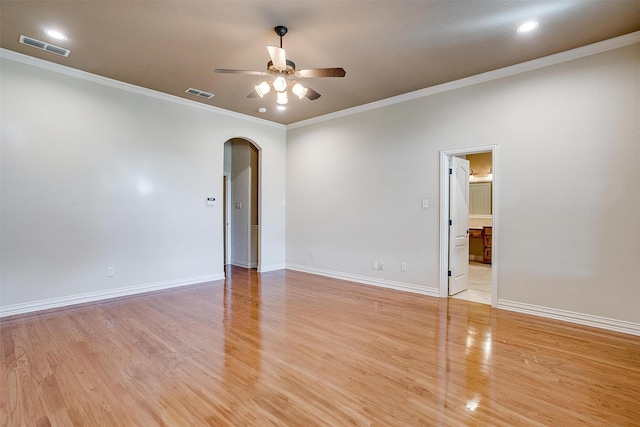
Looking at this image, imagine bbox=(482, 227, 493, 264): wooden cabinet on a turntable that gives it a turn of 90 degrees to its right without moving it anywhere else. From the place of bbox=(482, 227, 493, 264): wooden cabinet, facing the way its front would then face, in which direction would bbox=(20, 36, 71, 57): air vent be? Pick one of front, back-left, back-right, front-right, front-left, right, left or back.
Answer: front-left

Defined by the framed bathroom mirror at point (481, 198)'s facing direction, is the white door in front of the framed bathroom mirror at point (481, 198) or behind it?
in front

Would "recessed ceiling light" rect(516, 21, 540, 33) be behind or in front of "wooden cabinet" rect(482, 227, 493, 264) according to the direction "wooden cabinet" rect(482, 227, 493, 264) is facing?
in front

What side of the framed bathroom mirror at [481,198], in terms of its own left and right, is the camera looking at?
front

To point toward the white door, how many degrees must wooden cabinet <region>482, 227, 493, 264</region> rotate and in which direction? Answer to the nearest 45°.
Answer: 0° — it already faces it

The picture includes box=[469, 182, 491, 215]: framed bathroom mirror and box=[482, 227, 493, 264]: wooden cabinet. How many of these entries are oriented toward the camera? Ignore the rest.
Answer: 2

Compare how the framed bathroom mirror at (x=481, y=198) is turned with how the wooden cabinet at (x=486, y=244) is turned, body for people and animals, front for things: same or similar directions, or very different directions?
same or similar directions
